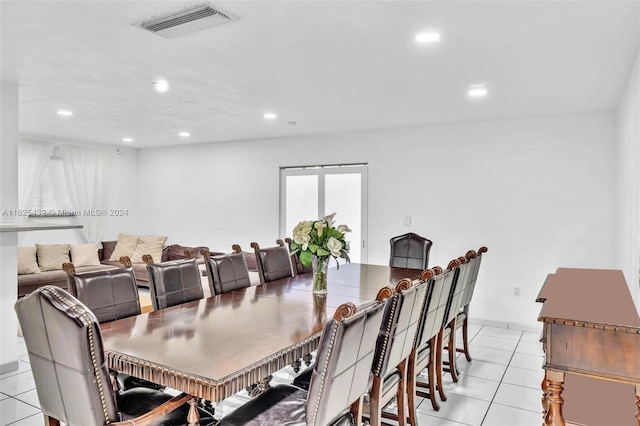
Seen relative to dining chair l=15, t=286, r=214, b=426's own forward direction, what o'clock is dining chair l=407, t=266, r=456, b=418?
dining chair l=407, t=266, r=456, b=418 is roughly at 1 o'clock from dining chair l=15, t=286, r=214, b=426.

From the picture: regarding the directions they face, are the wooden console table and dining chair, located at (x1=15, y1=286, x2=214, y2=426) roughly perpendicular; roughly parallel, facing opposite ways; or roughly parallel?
roughly perpendicular

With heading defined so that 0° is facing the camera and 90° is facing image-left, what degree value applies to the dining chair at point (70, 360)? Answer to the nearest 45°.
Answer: approximately 225°

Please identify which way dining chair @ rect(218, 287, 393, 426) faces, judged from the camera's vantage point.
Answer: facing away from the viewer and to the left of the viewer

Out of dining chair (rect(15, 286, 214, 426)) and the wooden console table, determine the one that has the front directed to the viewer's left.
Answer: the wooden console table

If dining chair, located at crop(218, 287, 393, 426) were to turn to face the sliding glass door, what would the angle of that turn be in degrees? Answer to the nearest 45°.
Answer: approximately 45° to its right

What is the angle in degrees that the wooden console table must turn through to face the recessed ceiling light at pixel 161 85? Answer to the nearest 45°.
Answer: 0° — it already faces it

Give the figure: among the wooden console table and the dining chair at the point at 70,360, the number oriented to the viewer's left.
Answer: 1

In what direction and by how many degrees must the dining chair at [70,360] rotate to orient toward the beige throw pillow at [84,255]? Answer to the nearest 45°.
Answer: approximately 45° to its left

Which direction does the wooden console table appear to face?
to the viewer's left
